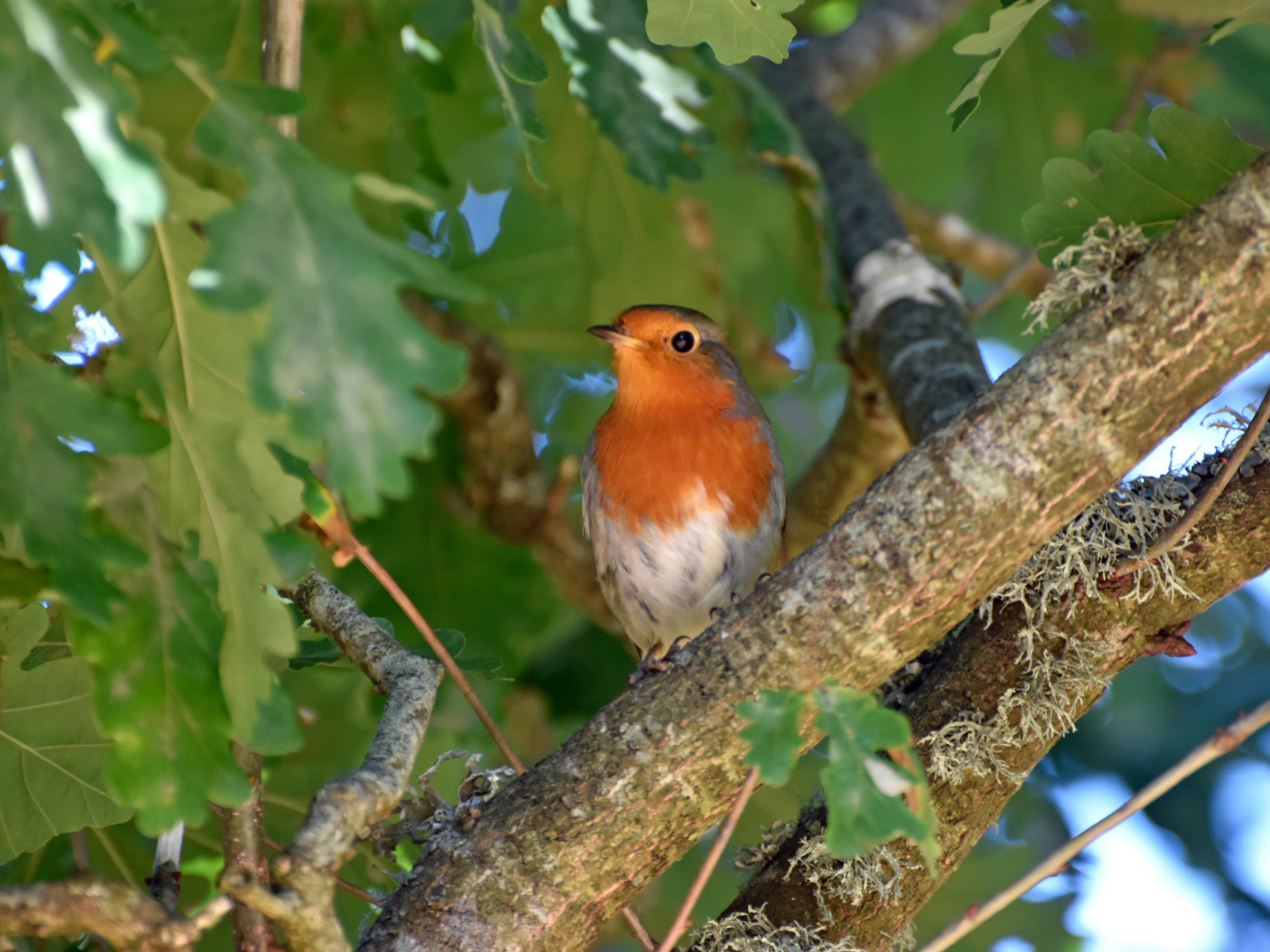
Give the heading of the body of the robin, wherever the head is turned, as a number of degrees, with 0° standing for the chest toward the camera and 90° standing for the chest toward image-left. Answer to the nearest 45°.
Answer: approximately 0°
